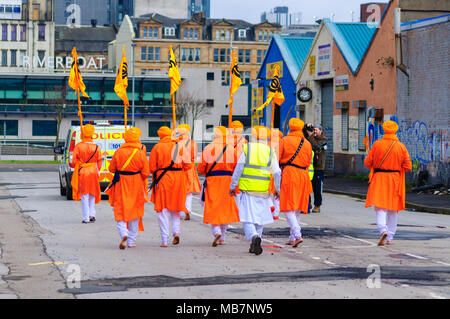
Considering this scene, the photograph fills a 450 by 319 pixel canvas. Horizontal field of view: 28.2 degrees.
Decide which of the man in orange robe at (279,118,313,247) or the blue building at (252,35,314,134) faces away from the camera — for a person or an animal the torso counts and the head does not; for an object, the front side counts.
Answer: the man in orange robe

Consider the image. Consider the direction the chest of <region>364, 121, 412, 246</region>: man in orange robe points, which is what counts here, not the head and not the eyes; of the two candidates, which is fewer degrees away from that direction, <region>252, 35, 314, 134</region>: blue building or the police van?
the blue building

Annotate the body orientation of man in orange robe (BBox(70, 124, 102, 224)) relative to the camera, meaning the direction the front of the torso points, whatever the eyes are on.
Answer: away from the camera

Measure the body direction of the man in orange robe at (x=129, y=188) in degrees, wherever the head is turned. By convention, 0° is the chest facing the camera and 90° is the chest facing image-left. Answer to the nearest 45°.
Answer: approximately 180°

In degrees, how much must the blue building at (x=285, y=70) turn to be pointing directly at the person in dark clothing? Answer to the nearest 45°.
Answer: approximately 45° to its left

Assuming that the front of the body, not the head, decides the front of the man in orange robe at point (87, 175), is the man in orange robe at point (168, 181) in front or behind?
behind

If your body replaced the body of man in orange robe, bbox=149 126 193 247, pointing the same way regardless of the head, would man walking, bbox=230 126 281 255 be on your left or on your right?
on your right

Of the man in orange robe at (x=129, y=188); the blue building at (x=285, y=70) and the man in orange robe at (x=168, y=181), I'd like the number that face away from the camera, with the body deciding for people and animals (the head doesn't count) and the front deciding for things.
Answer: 2

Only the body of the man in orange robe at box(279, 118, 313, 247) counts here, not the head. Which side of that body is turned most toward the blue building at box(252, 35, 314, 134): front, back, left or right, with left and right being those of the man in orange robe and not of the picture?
front

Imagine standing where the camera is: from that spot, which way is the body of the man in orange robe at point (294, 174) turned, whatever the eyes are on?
away from the camera

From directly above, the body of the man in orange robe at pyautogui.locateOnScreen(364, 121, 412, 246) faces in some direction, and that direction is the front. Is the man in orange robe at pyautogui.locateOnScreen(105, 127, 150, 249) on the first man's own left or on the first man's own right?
on the first man's own left

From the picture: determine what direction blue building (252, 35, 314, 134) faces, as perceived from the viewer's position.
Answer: facing the viewer and to the left of the viewer

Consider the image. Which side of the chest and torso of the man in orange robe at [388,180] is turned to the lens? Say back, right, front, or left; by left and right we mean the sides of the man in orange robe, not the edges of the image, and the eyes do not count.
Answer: back

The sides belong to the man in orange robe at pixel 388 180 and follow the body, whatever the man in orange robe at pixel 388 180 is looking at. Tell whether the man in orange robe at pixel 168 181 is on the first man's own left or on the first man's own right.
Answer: on the first man's own left

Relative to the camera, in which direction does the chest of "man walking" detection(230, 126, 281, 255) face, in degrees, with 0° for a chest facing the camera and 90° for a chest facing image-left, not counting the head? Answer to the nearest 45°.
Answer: approximately 180°
